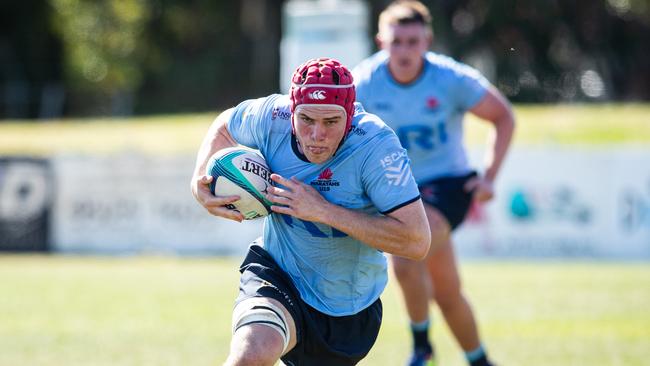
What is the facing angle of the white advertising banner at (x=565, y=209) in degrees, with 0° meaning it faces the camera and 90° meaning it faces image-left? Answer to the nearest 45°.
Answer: approximately 0°

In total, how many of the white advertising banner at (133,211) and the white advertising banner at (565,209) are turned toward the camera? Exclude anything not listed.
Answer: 2

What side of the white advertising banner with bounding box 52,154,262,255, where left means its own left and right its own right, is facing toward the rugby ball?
front

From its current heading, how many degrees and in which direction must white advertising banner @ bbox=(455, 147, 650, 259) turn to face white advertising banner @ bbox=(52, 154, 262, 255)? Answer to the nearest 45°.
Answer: approximately 90° to its right

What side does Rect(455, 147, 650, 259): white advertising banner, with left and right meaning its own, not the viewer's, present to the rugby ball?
front

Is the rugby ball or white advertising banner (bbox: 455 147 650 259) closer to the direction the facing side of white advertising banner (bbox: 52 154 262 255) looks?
the rugby ball

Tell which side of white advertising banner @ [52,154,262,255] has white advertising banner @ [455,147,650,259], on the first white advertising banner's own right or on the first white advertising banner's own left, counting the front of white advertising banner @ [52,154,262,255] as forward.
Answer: on the first white advertising banner's own left
